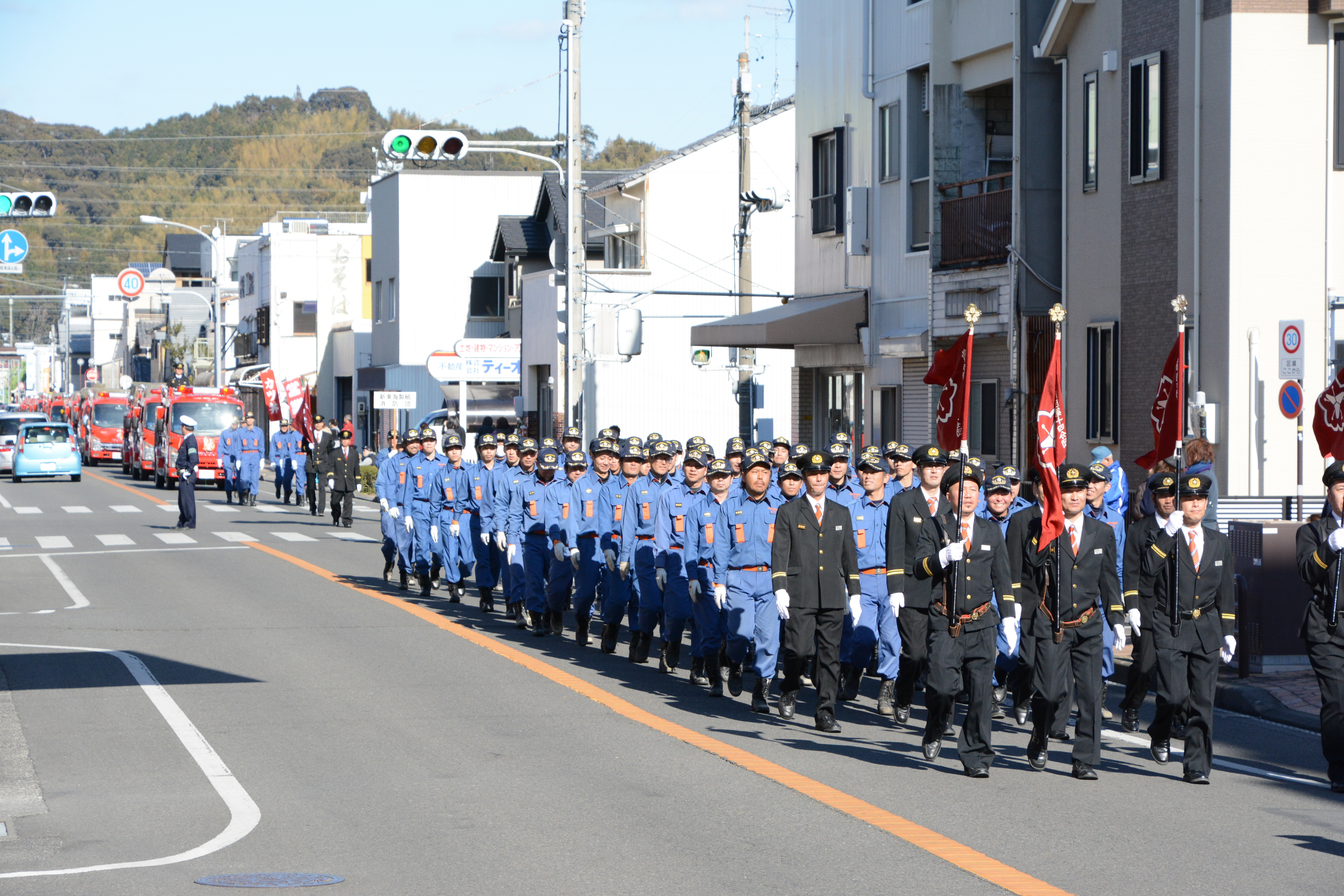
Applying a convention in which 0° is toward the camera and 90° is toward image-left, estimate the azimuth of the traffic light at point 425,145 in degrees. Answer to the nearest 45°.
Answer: approximately 0°

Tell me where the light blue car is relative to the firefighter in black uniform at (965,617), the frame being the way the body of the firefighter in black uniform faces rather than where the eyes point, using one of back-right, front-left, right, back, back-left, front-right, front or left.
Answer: back-right

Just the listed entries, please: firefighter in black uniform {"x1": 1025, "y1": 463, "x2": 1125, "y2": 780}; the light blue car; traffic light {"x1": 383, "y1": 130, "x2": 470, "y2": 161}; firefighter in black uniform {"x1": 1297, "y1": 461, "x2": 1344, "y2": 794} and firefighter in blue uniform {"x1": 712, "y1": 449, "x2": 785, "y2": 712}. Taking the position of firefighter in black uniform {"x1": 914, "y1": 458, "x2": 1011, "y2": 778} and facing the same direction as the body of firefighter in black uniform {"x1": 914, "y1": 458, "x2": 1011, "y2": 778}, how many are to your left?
2
